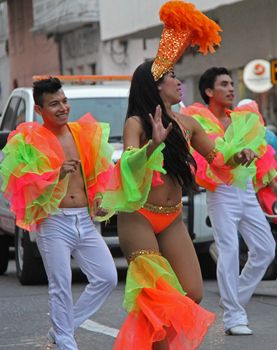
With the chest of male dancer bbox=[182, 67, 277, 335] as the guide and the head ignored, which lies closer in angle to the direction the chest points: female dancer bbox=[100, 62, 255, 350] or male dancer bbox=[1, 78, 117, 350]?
the female dancer

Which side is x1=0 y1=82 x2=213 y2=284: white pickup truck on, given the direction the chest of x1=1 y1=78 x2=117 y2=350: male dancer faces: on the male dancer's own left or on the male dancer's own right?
on the male dancer's own left

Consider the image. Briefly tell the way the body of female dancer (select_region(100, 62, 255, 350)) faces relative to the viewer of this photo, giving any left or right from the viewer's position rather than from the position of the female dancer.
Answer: facing the viewer and to the right of the viewer
